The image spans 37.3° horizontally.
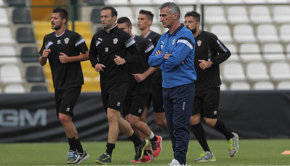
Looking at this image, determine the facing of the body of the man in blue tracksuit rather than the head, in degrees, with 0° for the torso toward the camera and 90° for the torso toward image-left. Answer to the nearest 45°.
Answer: approximately 45°

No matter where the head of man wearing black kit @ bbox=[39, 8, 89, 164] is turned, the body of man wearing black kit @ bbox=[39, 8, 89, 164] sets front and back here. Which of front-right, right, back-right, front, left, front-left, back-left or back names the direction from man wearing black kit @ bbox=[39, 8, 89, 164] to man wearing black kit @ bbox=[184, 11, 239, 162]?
back-left

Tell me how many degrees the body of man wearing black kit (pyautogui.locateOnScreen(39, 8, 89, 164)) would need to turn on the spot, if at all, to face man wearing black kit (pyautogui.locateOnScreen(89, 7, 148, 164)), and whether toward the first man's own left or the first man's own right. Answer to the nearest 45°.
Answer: approximately 90° to the first man's own left

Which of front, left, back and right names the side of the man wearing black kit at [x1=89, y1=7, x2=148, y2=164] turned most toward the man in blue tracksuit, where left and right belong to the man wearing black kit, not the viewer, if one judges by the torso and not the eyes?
left

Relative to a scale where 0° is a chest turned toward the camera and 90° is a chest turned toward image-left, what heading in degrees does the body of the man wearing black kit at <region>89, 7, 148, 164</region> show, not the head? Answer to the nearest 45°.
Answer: approximately 45°

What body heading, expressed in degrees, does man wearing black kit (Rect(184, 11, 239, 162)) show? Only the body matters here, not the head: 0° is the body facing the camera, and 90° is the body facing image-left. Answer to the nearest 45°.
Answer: approximately 45°

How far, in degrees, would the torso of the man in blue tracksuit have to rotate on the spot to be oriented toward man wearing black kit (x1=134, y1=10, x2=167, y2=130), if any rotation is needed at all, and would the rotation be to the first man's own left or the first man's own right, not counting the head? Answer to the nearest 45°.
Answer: approximately 135° to the first man's own right
